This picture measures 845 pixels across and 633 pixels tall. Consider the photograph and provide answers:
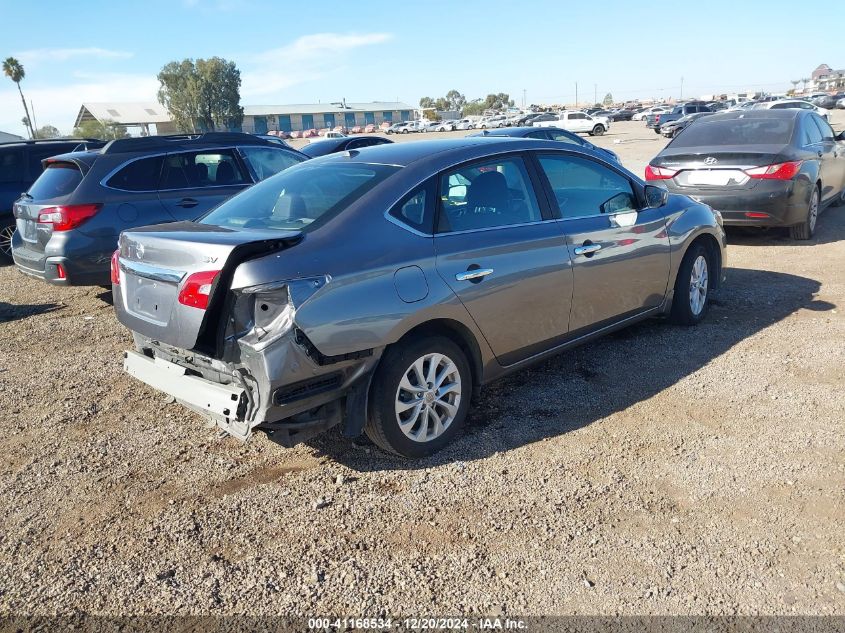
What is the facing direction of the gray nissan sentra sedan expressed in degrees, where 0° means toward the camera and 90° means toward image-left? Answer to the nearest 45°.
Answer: approximately 225°

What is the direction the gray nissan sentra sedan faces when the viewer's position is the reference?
facing away from the viewer and to the right of the viewer
